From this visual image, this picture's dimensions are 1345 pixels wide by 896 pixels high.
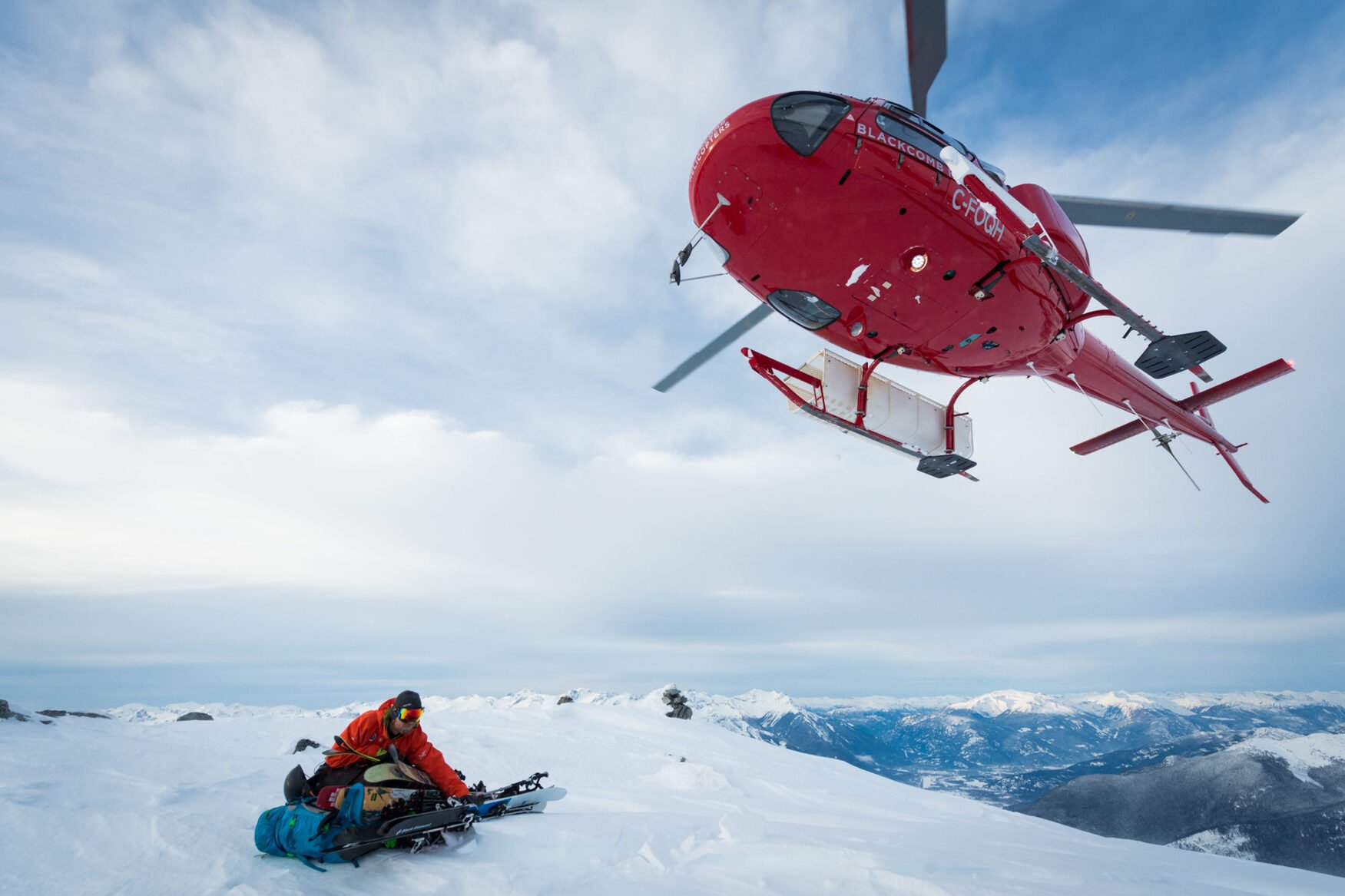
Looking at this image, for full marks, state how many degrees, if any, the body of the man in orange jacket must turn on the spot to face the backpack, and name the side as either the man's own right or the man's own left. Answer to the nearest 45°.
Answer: approximately 90° to the man's own right

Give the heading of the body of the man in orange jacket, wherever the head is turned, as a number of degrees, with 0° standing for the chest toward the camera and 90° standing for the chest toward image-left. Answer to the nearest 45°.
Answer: approximately 315°

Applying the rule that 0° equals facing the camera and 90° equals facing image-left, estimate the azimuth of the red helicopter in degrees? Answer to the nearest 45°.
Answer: approximately 45°

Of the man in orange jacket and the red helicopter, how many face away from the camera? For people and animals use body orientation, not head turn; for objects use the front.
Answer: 0
